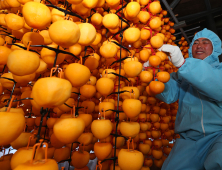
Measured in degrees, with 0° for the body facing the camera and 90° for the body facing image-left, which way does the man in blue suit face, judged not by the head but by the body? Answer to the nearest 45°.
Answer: approximately 45°

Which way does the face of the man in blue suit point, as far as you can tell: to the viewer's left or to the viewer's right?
to the viewer's left
